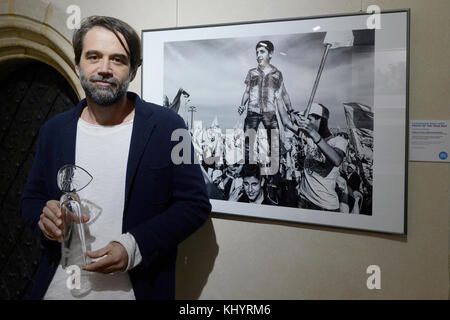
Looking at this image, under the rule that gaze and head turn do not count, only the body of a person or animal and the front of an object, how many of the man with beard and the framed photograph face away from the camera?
0

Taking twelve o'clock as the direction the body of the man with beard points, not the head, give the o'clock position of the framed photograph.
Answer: The framed photograph is roughly at 9 o'clock from the man with beard.

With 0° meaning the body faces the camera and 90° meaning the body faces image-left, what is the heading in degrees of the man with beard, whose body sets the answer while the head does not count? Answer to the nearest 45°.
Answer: approximately 0°

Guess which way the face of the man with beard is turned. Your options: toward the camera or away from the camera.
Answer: toward the camera

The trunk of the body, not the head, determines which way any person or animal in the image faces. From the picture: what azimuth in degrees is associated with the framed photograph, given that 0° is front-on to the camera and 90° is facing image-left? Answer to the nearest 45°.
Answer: approximately 45°

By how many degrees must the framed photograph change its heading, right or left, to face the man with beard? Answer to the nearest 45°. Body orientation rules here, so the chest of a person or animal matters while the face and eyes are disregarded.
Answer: approximately 45° to its right
